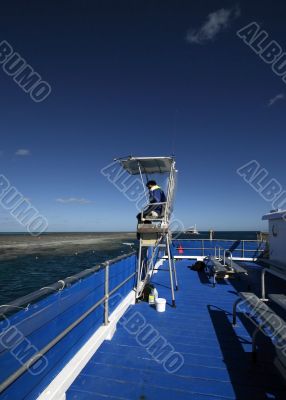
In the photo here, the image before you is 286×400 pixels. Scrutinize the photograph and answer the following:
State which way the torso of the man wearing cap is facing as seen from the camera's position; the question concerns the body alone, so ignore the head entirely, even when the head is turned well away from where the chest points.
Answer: to the viewer's left
